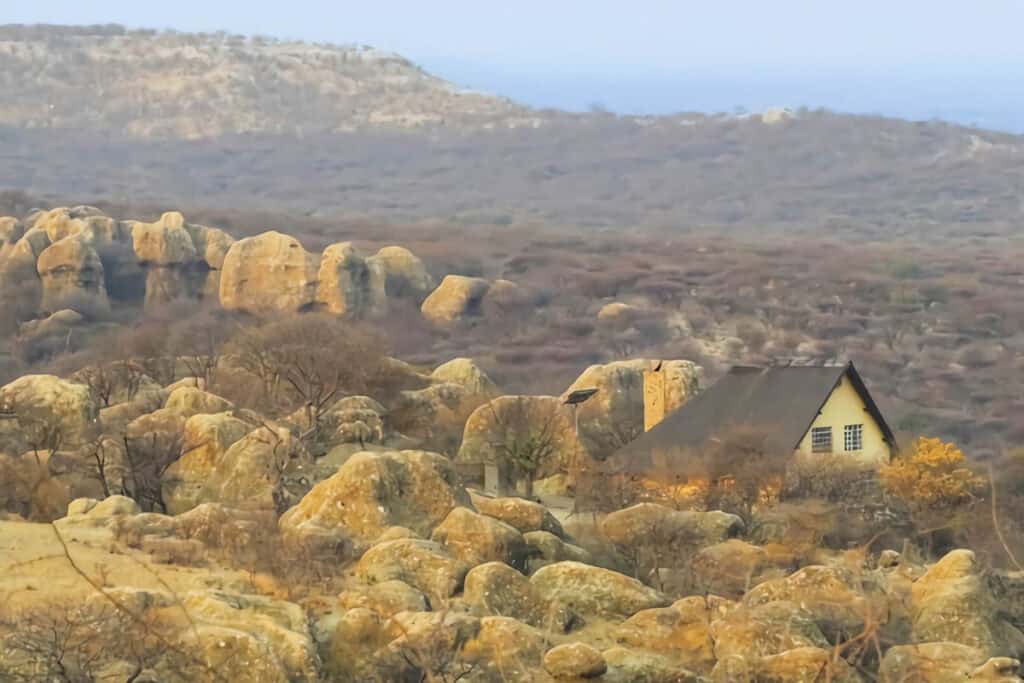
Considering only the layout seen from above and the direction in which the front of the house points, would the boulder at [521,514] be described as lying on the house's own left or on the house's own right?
on the house's own right

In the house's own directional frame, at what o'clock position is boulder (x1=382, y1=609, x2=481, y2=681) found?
The boulder is roughly at 2 o'clock from the house.

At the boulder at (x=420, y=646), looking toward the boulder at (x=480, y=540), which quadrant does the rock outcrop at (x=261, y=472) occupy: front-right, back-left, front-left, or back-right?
front-left

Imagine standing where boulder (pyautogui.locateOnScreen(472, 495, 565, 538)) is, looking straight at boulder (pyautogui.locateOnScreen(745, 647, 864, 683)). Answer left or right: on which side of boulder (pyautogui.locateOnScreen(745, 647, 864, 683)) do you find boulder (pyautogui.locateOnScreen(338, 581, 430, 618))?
right

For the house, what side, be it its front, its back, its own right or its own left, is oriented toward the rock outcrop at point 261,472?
right

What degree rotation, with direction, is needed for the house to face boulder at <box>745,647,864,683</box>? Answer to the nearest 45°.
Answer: approximately 45° to its right

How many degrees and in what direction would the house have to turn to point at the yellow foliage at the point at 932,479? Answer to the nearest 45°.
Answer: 0° — it already faces it

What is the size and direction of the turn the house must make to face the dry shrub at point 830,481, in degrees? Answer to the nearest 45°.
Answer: approximately 45° to its right

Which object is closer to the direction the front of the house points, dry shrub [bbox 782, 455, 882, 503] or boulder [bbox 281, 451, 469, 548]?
the dry shrub

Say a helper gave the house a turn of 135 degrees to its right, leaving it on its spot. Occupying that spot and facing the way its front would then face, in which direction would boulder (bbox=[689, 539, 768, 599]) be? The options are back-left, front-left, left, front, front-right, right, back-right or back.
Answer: left
